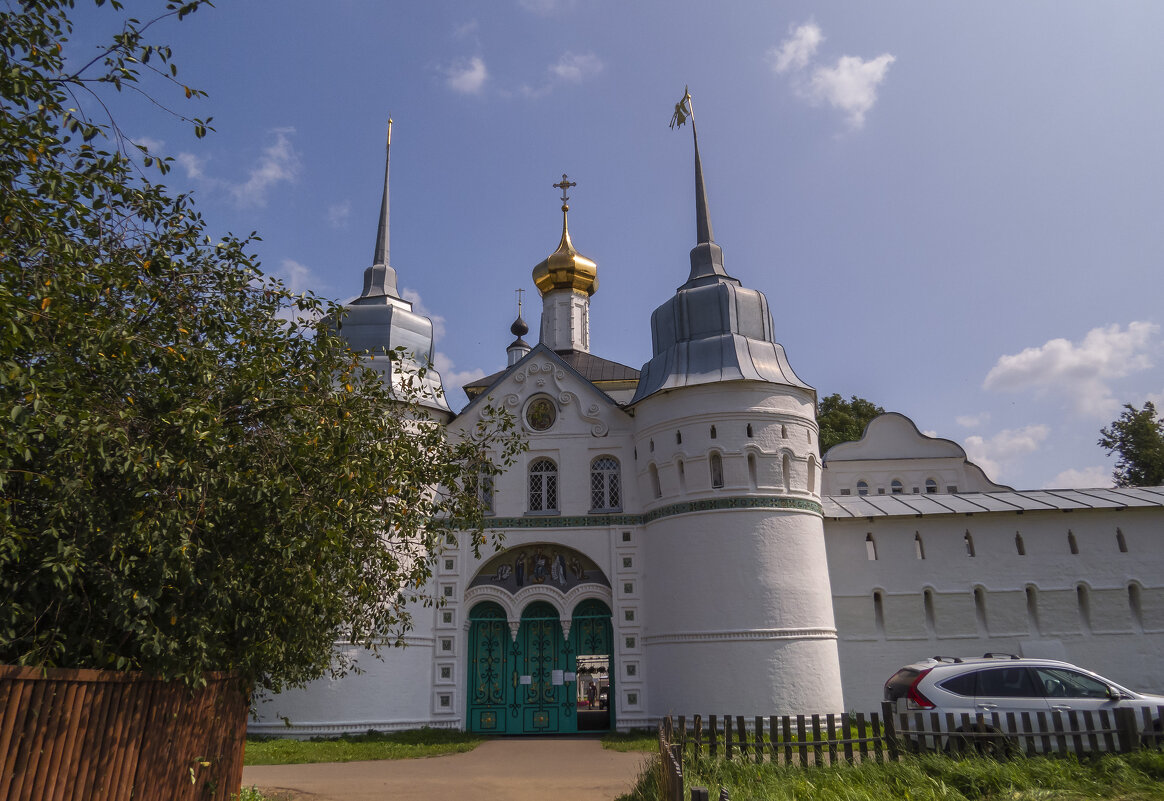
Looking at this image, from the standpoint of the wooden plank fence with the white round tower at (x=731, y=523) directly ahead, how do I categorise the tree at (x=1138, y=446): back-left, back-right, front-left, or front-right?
front-right

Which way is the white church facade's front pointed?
toward the camera

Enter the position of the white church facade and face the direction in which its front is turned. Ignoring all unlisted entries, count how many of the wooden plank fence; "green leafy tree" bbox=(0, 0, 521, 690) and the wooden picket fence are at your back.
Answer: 0

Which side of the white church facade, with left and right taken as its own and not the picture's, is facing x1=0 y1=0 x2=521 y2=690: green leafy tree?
front

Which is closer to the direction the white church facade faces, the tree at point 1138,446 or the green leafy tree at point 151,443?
the green leafy tree

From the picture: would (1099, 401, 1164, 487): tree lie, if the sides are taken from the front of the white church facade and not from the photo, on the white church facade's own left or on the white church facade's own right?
on the white church facade's own left

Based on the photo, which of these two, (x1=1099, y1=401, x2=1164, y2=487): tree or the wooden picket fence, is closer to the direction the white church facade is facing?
the wooden picket fence

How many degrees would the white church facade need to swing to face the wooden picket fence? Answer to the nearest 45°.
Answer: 0° — it already faces it
